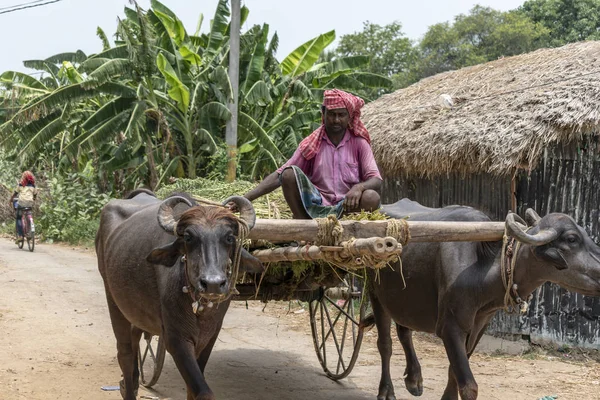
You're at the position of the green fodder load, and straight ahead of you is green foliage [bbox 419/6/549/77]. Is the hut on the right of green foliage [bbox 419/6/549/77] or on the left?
right

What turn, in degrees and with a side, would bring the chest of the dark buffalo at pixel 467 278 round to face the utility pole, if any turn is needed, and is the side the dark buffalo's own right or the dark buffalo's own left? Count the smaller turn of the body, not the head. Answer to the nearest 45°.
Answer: approximately 180°

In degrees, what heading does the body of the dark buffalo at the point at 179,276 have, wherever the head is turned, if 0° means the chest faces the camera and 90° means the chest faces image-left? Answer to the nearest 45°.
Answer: approximately 315°

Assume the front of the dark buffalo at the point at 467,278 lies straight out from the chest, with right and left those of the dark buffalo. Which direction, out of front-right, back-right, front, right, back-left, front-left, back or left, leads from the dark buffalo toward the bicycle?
back

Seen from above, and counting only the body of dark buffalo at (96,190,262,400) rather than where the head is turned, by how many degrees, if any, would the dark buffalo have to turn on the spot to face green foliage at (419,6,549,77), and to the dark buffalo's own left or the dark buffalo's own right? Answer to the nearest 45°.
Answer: approximately 90° to the dark buffalo's own left

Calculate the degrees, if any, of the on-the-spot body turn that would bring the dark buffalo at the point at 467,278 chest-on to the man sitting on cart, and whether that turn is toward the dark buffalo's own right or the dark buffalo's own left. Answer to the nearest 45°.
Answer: approximately 180°

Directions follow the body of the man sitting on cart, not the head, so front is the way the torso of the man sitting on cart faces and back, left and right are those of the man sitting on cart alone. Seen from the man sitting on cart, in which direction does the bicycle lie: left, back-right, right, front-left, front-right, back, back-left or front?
back-right

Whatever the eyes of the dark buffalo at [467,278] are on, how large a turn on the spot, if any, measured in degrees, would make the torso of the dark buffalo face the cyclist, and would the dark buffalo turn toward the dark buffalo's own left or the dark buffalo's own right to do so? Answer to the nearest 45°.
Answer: approximately 180°

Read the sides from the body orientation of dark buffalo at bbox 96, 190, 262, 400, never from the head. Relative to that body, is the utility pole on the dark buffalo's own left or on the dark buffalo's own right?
on the dark buffalo's own left

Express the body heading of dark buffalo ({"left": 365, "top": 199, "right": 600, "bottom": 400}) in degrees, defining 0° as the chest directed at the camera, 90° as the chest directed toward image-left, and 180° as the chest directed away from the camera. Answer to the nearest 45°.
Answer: approximately 315°
